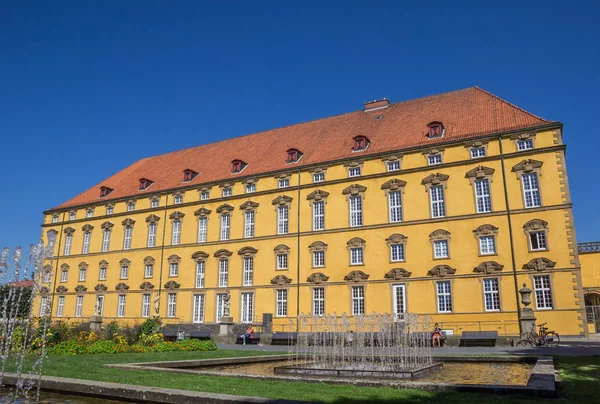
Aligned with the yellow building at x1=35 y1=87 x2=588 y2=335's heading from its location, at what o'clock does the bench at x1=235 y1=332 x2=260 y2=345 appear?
The bench is roughly at 1 o'clock from the yellow building.

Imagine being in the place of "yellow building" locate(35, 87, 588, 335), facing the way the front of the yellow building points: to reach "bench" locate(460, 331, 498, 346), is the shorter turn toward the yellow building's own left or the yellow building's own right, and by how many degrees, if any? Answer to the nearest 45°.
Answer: approximately 90° to the yellow building's own left

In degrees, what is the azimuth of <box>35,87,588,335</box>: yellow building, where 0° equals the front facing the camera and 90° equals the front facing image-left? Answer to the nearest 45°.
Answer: approximately 45°

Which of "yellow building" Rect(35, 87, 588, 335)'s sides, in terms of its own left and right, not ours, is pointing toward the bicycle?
left
